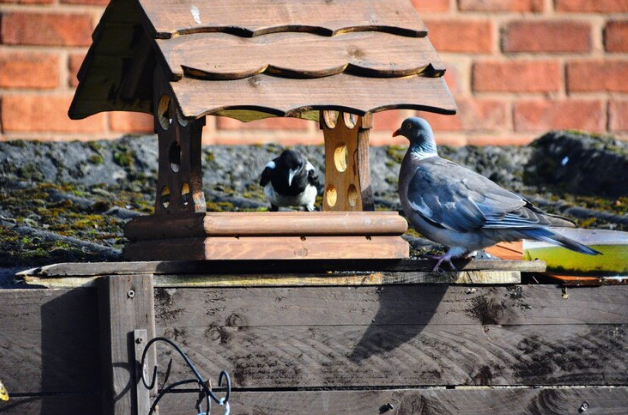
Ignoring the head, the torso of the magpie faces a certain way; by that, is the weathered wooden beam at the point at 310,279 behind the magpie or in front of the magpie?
in front

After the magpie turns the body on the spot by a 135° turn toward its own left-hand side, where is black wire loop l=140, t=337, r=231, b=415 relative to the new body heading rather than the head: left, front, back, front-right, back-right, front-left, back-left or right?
back-right

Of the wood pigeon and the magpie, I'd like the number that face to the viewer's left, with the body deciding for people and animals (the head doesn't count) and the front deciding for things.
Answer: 1

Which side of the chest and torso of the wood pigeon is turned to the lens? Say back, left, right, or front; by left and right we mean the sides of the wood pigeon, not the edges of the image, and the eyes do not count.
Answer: left

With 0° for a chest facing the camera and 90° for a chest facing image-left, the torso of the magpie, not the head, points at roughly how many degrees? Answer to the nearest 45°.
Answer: approximately 0°

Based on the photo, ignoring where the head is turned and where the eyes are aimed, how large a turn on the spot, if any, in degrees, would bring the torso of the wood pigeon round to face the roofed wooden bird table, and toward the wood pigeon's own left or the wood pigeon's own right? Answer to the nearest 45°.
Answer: approximately 45° to the wood pigeon's own left

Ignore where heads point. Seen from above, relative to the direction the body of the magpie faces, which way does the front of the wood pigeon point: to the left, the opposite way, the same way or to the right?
to the right

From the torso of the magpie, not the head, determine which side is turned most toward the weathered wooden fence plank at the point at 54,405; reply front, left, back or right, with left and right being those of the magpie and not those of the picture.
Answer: front

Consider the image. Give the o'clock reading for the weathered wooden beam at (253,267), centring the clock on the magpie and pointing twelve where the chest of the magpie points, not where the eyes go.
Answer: The weathered wooden beam is roughly at 12 o'clock from the magpie.

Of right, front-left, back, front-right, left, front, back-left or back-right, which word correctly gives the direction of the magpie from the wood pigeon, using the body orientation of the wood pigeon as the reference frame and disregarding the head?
front-right

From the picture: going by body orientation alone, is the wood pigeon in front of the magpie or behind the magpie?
in front

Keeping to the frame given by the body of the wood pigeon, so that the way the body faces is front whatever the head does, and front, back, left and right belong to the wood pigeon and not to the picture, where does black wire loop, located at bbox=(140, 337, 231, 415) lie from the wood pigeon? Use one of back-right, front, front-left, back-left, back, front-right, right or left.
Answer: front-left
